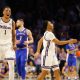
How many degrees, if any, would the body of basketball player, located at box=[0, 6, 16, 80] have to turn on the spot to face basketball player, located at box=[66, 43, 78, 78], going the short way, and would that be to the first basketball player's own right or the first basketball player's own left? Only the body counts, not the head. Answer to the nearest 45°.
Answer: approximately 135° to the first basketball player's own left

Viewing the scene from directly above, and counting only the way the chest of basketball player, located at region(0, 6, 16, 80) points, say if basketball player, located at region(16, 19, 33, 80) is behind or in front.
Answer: behind

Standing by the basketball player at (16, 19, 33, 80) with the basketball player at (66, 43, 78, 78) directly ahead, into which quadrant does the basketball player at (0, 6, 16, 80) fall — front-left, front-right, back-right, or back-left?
back-right

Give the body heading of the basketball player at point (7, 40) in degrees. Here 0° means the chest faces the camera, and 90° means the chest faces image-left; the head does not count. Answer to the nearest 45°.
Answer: approximately 0°
